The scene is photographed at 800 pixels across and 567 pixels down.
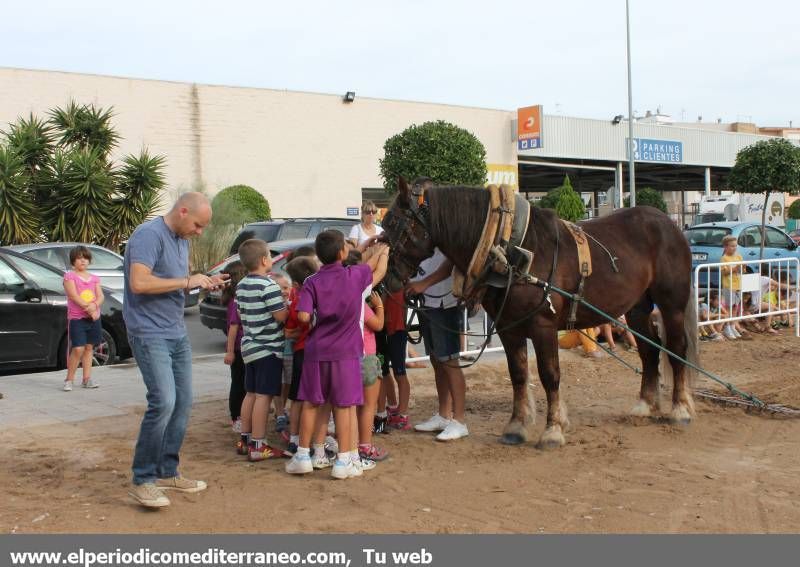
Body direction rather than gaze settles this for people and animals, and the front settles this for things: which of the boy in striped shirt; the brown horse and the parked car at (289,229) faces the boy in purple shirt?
the brown horse

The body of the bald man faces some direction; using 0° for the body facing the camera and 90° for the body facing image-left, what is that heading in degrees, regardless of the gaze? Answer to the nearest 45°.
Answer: approximately 270°

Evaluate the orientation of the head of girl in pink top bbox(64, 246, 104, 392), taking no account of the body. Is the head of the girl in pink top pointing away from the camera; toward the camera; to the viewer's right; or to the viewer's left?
toward the camera

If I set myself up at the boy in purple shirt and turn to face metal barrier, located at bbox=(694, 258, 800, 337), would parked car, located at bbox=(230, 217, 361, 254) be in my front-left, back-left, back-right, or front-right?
front-left

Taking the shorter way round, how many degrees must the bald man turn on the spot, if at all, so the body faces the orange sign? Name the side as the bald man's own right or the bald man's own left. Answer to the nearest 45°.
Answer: approximately 45° to the bald man's own left

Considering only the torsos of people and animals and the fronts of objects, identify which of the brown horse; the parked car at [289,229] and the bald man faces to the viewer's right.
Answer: the bald man

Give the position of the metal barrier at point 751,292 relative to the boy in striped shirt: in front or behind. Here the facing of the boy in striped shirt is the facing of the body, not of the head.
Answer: in front

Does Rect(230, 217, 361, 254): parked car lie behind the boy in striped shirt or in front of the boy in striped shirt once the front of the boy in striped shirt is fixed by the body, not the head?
in front

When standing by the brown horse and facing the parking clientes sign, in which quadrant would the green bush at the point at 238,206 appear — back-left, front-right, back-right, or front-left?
front-left
